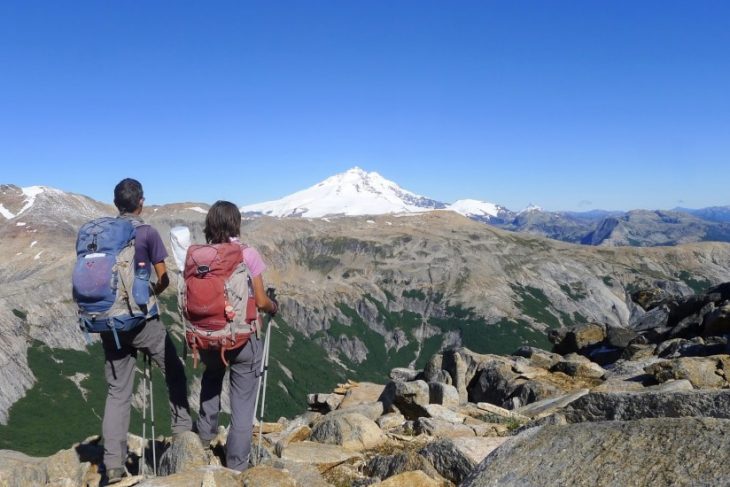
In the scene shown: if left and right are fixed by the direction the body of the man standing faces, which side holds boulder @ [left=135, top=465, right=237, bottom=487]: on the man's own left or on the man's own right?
on the man's own right

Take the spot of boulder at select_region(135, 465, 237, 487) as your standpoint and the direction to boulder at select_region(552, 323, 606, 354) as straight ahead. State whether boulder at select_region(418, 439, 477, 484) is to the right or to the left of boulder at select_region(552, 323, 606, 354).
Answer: right

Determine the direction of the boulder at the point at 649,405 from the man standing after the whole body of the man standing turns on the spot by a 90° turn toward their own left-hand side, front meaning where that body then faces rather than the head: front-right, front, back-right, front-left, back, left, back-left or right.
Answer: back

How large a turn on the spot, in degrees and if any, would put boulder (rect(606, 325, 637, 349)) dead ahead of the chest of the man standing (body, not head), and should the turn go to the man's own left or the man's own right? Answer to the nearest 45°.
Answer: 0° — they already face it

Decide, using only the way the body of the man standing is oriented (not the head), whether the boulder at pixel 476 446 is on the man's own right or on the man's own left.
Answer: on the man's own right

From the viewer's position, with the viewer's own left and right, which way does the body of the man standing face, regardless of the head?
facing away from the viewer and to the right of the viewer

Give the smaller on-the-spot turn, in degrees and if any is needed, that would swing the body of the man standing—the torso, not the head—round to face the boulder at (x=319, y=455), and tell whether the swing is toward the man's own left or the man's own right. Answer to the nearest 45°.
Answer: approximately 45° to the man's own right

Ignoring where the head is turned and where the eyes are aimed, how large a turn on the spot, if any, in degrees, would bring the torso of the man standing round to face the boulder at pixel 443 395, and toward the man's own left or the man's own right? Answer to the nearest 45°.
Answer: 0° — they already face it

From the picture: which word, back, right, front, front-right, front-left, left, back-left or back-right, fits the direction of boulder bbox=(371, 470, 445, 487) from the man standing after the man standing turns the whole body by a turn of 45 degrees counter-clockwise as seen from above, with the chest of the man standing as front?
back-right

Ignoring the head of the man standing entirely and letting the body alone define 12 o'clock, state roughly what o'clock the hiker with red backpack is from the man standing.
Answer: The hiker with red backpack is roughly at 3 o'clock from the man standing.
